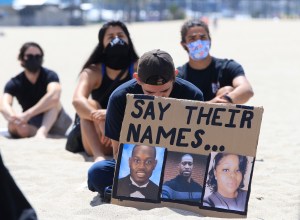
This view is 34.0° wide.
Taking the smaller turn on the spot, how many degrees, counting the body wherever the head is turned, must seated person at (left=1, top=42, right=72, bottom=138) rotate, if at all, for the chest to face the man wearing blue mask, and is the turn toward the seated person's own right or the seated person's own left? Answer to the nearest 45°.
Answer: approximately 45° to the seated person's own left

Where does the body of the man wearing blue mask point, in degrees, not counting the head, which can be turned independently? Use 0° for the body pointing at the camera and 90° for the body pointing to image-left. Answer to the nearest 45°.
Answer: approximately 0°

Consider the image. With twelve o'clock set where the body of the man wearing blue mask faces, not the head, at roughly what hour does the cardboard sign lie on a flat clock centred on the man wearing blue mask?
The cardboard sign is roughly at 12 o'clock from the man wearing blue mask.

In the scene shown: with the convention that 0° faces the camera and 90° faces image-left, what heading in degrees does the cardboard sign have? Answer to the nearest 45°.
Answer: approximately 0°

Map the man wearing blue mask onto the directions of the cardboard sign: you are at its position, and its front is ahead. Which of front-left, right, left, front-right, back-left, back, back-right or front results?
back

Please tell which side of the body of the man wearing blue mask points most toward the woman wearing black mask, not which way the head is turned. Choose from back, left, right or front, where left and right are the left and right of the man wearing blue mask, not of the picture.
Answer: right
